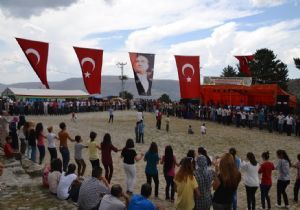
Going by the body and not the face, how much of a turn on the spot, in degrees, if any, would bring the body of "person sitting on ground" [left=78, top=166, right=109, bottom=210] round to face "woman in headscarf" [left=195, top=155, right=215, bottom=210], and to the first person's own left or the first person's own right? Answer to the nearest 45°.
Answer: approximately 45° to the first person's own right

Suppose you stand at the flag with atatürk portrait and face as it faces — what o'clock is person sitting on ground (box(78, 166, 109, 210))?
The person sitting on ground is roughly at 12 o'clock from the flag with atatürk portrait.

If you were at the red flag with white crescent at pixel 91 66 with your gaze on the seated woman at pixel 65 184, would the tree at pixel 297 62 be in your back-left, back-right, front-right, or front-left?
back-left

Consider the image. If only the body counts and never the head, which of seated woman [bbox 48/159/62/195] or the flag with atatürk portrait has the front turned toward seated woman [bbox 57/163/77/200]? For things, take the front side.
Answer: the flag with atatürk portrait

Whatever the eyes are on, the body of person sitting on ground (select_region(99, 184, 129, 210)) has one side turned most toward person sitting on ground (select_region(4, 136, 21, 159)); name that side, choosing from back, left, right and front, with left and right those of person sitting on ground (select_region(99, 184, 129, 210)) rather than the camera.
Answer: left

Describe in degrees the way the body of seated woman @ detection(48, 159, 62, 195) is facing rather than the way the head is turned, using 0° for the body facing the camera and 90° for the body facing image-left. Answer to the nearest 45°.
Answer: approximately 225°
